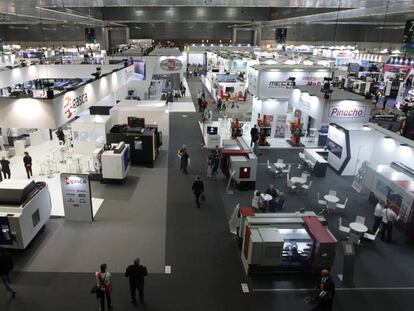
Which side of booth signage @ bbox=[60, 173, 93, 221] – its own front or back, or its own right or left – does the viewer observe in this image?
front

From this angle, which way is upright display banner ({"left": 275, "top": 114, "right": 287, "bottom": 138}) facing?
toward the camera

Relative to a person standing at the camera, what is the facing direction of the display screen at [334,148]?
facing the viewer and to the left of the viewer

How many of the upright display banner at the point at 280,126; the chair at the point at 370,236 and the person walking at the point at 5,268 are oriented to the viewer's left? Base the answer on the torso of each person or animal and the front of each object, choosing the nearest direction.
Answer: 2

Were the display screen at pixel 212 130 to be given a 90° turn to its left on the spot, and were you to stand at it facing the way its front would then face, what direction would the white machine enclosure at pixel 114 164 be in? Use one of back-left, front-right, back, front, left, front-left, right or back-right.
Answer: back-right

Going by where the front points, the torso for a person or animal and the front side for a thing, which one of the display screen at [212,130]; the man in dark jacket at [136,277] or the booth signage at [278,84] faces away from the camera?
the man in dark jacket

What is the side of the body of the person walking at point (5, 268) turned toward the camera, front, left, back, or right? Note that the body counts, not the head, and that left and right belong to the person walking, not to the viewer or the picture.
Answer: left

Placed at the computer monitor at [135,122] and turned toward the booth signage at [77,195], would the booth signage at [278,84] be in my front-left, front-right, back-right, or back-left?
back-left

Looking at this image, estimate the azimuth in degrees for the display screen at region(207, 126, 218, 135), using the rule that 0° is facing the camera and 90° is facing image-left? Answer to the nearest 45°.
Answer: approximately 0°

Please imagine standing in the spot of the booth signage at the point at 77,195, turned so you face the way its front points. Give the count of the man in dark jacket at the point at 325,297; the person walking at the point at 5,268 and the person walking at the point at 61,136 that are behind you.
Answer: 1

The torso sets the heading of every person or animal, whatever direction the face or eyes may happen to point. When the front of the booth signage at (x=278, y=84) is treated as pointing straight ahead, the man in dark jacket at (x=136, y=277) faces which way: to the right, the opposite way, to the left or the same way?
the opposite way

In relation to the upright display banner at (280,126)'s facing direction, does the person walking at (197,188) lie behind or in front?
in front

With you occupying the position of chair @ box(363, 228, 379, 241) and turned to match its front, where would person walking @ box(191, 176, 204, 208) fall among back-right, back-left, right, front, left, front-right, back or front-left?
front

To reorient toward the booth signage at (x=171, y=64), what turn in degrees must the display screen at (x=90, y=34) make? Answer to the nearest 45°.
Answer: approximately 90° to its left

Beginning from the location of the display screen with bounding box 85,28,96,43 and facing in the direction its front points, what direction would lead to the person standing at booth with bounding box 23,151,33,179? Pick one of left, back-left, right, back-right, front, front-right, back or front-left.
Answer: front

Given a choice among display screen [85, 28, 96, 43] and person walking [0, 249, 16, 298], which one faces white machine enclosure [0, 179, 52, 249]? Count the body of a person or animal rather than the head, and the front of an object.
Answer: the display screen

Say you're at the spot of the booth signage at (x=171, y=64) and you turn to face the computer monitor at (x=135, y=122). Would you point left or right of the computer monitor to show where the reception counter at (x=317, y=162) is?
left

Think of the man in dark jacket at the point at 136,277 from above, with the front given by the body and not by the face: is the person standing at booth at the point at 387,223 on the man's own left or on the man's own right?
on the man's own right

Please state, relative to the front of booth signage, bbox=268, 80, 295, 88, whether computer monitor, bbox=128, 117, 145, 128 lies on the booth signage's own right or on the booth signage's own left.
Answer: on the booth signage's own right
